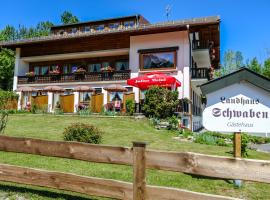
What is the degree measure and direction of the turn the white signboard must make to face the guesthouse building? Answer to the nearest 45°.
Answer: approximately 135° to its right

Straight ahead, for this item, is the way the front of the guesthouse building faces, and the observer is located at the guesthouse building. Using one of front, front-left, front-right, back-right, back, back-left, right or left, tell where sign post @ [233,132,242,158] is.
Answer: front

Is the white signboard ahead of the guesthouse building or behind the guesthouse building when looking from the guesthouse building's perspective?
ahead

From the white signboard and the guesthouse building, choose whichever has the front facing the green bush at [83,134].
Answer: the guesthouse building

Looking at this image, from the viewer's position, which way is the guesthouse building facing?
facing the viewer

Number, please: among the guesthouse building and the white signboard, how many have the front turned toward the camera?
2

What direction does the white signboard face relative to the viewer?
toward the camera

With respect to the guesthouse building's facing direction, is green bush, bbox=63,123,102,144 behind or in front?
in front

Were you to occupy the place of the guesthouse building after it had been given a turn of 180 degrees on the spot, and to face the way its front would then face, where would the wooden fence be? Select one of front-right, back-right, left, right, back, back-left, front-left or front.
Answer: back

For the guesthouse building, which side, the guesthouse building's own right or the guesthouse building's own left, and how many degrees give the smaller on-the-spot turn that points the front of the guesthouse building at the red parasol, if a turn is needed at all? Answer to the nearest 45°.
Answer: approximately 45° to the guesthouse building's own left
